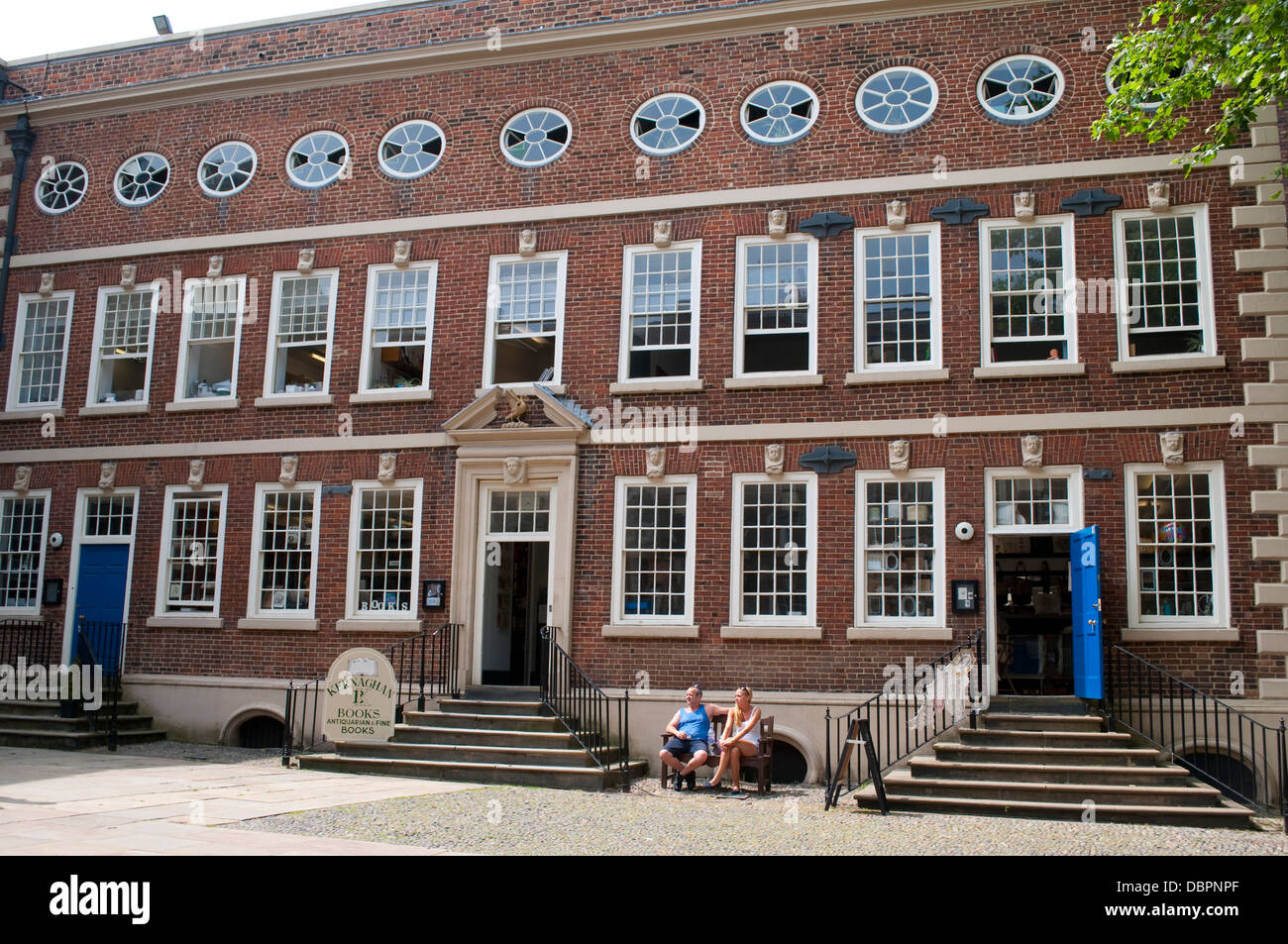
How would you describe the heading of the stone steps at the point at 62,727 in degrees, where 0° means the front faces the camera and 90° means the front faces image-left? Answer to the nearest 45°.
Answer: approximately 0°

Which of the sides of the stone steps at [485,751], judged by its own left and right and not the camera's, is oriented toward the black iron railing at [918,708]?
left

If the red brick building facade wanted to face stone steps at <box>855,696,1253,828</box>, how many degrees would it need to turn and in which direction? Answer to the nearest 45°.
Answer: approximately 45° to its left

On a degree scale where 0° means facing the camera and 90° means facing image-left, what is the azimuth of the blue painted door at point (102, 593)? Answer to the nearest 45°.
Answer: approximately 0°

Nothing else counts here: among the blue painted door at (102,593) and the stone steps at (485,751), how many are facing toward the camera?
2

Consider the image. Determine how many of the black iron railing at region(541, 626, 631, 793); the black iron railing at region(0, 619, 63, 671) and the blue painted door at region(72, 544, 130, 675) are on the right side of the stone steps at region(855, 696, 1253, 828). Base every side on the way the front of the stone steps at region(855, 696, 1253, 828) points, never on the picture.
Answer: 3

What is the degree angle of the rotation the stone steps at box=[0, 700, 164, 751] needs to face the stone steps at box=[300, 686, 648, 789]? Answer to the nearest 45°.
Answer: approximately 45° to its left
